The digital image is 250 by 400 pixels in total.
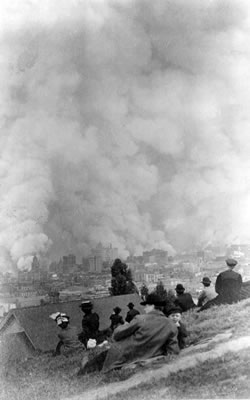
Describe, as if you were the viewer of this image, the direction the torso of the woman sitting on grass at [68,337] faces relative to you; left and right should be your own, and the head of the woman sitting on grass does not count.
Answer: facing away from the viewer and to the left of the viewer

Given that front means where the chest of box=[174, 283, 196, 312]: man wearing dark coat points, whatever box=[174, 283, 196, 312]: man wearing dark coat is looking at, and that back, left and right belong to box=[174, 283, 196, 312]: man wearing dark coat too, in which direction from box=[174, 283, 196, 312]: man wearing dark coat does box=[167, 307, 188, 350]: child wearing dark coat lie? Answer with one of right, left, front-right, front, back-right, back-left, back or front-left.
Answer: back-left

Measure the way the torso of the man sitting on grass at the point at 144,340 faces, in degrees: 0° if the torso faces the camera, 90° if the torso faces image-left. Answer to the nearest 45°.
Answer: approximately 135°

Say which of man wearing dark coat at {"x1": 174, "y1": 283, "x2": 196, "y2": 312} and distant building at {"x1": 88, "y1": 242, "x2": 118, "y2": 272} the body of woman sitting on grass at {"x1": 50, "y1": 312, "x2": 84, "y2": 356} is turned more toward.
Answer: the distant building

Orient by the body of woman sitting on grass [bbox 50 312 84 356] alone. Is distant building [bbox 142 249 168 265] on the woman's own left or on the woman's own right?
on the woman's own right

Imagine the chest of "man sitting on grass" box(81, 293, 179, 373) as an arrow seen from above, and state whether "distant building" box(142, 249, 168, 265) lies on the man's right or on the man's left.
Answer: on the man's right

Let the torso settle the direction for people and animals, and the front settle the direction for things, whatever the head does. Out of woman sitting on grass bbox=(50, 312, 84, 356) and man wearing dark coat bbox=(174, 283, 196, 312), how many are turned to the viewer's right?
0

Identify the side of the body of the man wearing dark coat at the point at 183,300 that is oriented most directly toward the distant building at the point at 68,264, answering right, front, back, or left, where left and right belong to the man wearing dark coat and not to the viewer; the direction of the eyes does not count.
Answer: front
